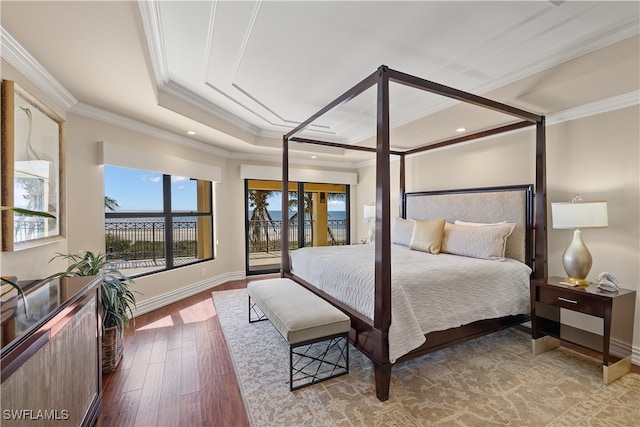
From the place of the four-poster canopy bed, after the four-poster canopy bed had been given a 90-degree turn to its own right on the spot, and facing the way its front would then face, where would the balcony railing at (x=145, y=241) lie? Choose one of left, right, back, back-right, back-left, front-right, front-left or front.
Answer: front-left

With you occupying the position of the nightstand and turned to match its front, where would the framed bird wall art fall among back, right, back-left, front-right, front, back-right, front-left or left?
front

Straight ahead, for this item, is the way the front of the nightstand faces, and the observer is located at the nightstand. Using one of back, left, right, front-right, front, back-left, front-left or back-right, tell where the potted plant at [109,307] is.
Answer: front

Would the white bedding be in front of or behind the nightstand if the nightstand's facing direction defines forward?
in front

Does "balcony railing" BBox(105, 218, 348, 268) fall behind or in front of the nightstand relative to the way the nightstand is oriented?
in front

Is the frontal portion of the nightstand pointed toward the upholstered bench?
yes

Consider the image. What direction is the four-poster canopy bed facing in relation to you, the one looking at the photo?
facing the viewer and to the left of the viewer

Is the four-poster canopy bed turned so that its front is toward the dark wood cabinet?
yes
